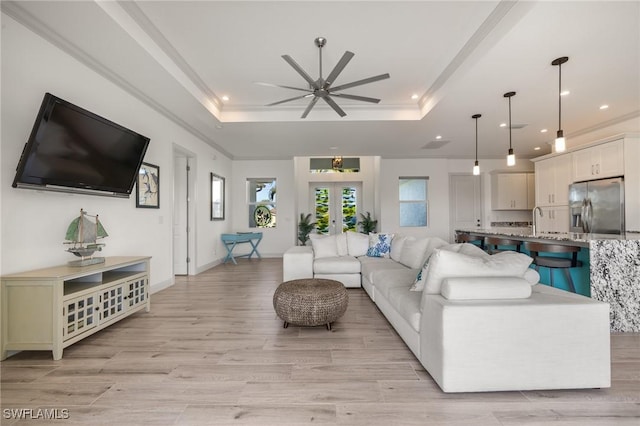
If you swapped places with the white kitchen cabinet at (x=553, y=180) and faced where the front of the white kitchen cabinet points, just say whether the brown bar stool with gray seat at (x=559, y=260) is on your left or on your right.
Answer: on your left

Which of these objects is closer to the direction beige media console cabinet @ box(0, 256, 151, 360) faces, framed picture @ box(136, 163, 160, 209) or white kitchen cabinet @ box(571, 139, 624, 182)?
the white kitchen cabinet

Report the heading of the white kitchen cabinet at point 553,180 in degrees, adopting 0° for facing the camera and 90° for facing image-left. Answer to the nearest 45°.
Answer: approximately 45°

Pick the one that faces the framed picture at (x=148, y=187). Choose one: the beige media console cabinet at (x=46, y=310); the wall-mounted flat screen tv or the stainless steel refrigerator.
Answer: the stainless steel refrigerator

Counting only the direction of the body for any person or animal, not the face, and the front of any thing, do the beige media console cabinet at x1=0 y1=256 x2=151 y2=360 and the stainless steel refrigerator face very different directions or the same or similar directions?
very different directions

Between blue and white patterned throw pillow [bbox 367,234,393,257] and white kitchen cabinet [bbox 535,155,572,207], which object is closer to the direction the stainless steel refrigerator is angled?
the blue and white patterned throw pillow

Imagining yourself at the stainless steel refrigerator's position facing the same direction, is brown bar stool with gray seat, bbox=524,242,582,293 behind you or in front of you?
in front

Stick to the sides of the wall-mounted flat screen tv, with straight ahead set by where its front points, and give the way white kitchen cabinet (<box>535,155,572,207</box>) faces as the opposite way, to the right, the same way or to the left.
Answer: the opposite way

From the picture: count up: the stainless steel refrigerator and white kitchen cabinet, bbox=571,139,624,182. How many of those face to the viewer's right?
0

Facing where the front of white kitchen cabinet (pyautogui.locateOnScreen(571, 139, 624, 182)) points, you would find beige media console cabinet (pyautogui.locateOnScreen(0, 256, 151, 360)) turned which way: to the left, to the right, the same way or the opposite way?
the opposite way

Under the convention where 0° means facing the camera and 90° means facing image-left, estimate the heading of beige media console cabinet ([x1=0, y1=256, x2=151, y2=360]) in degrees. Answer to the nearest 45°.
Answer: approximately 315°

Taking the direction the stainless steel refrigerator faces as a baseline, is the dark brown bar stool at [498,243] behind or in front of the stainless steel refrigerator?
in front

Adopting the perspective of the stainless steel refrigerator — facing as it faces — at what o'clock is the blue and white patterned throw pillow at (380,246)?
The blue and white patterned throw pillow is roughly at 12 o'clock from the stainless steel refrigerator.

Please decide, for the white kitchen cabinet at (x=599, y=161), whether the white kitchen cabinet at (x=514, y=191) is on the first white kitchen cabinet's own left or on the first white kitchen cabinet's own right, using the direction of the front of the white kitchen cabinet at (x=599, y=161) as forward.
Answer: on the first white kitchen cabinet's own right

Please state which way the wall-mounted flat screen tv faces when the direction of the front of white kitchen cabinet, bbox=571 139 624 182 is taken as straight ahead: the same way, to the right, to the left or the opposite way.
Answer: the opposite way
